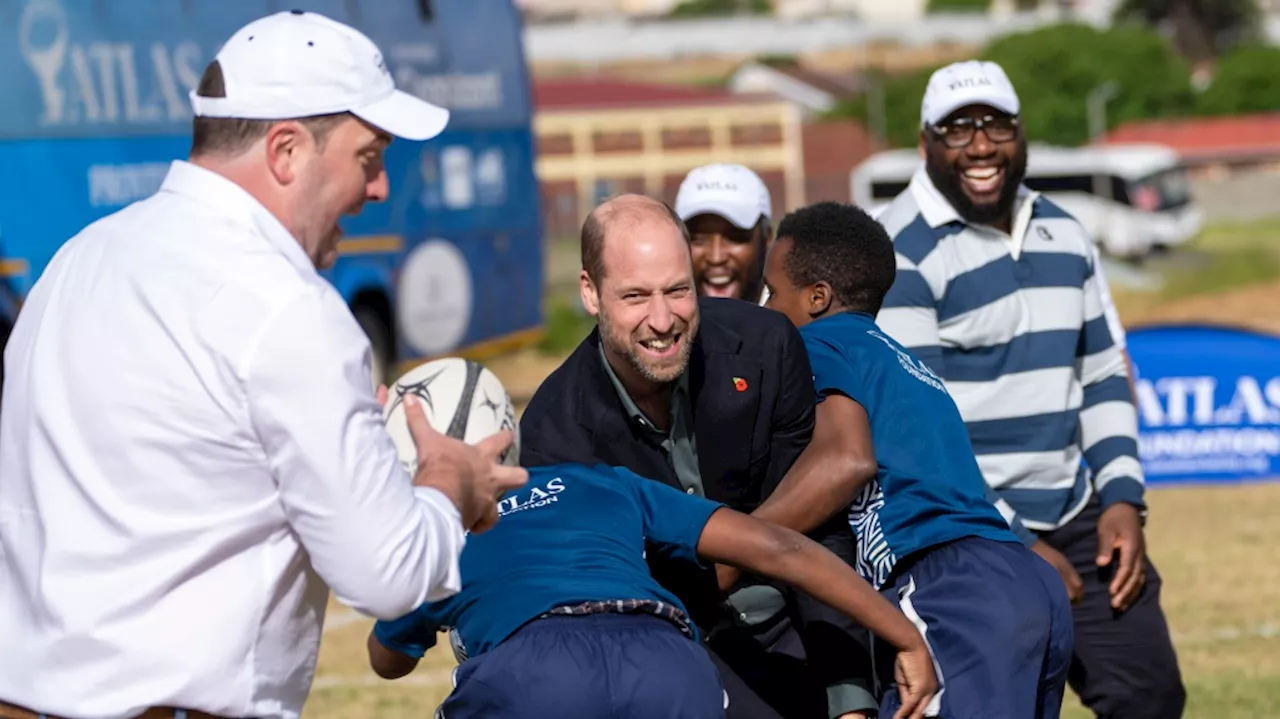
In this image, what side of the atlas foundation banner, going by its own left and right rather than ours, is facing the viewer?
front

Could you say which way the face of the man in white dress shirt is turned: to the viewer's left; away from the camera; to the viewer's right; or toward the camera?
to the viewer's right

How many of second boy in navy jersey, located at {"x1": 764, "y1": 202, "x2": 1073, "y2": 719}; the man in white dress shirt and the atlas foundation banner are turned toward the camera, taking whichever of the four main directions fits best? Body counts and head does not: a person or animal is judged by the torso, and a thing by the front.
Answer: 1

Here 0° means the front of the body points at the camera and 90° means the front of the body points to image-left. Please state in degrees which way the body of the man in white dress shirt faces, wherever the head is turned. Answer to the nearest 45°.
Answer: approximately 225°

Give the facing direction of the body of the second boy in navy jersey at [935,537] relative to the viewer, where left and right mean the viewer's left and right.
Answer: facing away from the viewer and to the left of the viewer

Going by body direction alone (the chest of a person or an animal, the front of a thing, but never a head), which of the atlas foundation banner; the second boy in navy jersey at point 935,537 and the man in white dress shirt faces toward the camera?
the atlas foundation banner

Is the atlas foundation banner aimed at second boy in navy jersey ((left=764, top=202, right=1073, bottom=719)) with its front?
yes

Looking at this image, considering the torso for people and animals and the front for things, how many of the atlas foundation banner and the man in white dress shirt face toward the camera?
1

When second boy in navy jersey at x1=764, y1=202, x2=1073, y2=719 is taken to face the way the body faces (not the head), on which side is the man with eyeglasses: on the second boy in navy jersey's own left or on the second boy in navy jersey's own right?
on the second boy in navy jersey's own right

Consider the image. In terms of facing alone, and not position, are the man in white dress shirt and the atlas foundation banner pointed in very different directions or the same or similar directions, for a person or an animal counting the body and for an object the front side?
very different directions

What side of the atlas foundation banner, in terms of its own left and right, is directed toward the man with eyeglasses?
front
